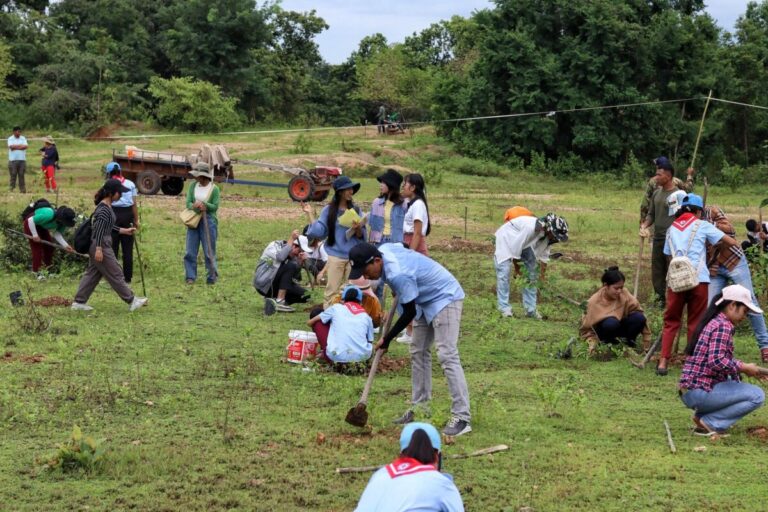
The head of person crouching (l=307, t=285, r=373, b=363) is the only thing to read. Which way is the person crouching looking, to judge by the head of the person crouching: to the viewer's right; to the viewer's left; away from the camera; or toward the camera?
away from the camera

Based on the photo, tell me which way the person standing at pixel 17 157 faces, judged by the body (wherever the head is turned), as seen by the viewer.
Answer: toward the camera

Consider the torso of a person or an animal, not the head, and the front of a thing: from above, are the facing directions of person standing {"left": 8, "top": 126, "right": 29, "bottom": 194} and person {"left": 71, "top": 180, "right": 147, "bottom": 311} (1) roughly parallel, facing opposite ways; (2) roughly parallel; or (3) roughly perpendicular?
roughly perpendicular

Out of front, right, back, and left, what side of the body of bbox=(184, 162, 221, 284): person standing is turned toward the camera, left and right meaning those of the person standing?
front

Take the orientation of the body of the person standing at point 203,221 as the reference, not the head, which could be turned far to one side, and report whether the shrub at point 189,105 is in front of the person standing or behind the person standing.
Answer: behind

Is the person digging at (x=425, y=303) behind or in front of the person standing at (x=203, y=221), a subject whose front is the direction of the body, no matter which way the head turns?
in front

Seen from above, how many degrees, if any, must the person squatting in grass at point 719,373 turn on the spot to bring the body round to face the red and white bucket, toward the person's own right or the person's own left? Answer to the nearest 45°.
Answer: approximately 180°

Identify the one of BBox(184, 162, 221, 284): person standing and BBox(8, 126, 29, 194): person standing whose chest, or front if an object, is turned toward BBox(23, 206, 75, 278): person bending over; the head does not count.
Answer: BBox(8, 126, 29, 194): person standing

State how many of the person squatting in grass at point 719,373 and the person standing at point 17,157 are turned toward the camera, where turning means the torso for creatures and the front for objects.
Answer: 1

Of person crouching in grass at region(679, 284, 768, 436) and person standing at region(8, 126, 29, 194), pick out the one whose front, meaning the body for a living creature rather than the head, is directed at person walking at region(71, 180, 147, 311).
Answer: person standing at region(8, 126, 29, 194)

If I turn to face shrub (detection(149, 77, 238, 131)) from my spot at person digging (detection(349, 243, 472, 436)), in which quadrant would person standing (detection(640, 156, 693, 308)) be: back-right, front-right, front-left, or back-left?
front-right

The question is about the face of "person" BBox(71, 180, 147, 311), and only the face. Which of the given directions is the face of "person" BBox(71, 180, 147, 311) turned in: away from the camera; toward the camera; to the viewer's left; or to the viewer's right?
to the viewer's right

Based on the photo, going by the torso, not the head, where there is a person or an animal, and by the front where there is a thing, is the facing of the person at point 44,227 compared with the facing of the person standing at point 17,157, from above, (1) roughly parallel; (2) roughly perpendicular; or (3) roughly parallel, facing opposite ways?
roughly perpendicular

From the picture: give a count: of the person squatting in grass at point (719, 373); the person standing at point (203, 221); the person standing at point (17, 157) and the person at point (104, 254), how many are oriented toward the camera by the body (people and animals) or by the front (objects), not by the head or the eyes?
2

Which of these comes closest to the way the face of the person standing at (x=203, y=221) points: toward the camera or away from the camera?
toward the camera

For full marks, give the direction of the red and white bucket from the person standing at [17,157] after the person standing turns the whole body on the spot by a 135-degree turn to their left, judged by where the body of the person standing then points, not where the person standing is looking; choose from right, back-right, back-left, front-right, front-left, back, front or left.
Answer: back-right

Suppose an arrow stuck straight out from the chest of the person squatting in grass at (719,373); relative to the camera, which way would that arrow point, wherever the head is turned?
to the viewer's right
